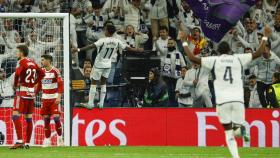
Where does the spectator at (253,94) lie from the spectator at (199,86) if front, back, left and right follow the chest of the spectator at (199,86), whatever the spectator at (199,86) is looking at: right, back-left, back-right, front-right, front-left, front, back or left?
back-left

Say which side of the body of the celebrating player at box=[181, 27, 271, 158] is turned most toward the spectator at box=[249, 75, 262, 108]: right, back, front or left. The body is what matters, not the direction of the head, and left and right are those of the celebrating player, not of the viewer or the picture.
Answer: front

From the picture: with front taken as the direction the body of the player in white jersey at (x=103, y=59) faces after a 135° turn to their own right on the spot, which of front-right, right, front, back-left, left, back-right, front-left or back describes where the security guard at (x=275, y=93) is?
front-left

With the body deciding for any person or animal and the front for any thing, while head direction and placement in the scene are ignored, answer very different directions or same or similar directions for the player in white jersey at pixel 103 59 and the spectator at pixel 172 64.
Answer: very different directions

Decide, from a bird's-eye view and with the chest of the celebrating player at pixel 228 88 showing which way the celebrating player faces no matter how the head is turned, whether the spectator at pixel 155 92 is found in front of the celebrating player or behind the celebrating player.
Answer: in front

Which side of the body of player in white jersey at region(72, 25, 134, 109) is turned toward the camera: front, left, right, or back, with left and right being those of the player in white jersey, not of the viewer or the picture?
back

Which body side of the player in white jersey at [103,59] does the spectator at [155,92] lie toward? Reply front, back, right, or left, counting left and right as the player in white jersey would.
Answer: right

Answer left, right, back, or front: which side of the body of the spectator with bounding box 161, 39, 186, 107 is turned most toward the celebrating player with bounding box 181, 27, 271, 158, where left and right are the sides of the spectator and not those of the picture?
front

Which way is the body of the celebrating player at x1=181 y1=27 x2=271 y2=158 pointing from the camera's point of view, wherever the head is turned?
away from the camera

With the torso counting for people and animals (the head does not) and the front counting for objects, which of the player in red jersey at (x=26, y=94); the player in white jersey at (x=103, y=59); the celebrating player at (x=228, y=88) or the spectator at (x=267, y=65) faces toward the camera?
the spectator

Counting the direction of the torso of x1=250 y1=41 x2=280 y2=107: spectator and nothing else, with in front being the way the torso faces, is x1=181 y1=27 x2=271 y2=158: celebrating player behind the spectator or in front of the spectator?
in front
